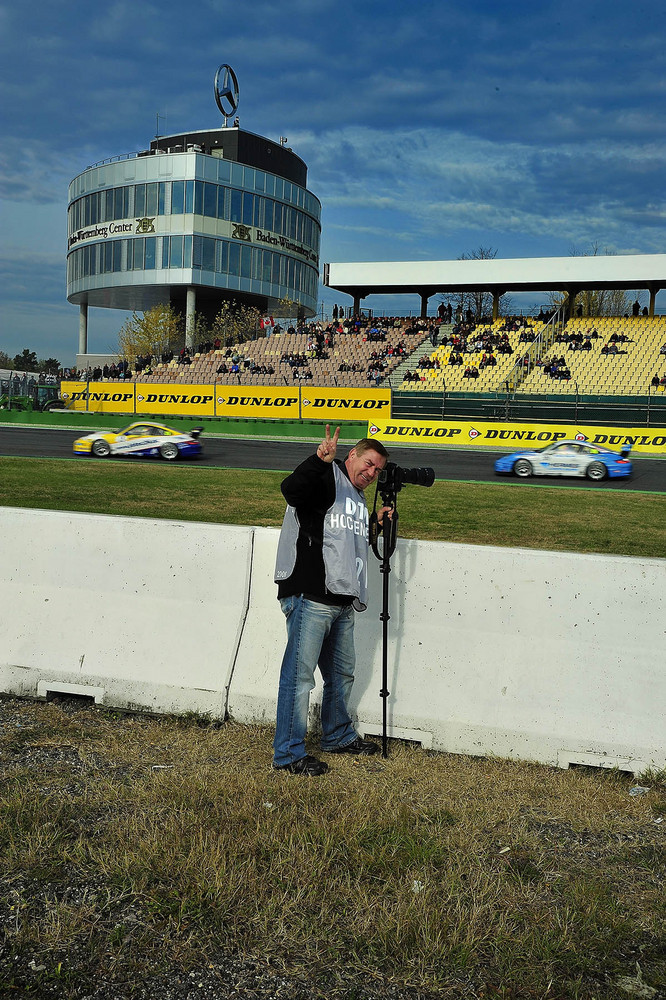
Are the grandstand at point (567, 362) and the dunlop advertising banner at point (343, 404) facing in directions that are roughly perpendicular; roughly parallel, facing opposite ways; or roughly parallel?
roughly parallel

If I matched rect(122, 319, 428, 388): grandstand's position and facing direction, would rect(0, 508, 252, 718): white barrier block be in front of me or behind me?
in front

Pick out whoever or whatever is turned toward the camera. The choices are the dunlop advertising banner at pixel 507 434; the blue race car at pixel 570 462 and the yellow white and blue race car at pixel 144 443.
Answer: the dunlop advertising banner

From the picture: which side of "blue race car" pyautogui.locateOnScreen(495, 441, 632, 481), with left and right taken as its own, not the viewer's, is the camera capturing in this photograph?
left

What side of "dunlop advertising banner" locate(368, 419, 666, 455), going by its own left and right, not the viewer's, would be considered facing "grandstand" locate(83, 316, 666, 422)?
back

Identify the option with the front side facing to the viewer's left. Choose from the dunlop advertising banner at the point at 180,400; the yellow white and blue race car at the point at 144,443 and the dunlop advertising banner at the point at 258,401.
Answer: the yellow white and blue race car

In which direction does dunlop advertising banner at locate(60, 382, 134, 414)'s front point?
toward the camera

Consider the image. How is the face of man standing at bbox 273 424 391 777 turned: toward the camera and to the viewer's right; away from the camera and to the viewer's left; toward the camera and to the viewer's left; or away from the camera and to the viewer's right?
toward the camera and to the viewer's right

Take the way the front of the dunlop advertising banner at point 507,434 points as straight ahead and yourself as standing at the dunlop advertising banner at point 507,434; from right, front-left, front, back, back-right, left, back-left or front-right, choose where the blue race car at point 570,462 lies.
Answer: front

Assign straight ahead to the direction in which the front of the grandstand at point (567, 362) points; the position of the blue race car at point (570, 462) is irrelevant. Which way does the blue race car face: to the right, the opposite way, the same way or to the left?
to the right

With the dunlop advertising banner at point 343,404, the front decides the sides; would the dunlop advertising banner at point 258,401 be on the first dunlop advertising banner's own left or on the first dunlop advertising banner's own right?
on the first dunlop advertising banner's own right

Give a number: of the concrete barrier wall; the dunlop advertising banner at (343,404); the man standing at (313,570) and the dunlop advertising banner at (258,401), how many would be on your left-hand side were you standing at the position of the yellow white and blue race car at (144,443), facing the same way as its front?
2

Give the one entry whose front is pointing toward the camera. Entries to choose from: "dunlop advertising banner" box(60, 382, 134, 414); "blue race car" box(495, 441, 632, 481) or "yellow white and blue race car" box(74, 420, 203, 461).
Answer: the dunlop advertising banner

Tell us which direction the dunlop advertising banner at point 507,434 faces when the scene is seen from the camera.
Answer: facing the viewer

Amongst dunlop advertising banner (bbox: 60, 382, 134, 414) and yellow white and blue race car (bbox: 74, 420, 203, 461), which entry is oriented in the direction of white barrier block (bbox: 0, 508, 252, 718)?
the dunlop advertising banner

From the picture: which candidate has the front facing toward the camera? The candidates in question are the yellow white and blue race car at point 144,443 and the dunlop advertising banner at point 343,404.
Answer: the dunlop advertising banner

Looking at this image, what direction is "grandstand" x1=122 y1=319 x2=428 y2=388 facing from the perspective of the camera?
toward the camera

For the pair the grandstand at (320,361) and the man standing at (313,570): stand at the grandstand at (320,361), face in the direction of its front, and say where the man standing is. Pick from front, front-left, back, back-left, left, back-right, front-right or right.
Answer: front

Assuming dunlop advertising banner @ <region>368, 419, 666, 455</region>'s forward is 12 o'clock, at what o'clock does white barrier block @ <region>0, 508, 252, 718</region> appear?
The white barrier block is roughly at 12 o'clock from the dunlop advertising banner.
